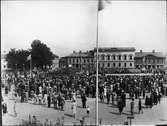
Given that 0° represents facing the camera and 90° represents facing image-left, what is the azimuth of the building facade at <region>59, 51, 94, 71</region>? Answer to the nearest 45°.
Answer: approximately 0°
